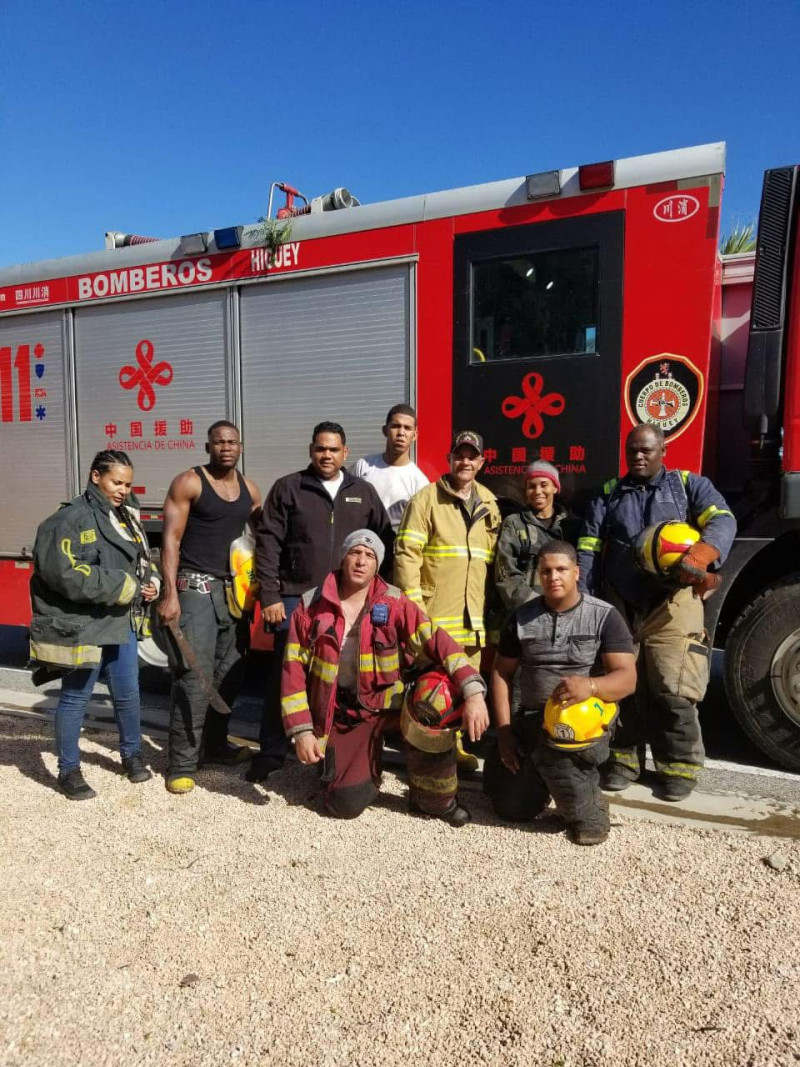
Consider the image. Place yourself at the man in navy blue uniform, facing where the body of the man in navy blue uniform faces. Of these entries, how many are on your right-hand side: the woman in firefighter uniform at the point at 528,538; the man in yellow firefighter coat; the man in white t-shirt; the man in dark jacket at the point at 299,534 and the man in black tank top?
5

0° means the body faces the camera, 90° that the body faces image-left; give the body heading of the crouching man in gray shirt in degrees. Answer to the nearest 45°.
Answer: approximately 0°

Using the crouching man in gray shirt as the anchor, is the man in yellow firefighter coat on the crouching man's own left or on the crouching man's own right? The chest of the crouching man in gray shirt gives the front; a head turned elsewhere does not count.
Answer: on the crouching man's own right

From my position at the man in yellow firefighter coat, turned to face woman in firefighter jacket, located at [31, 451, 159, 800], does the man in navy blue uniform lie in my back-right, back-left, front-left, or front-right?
back-left

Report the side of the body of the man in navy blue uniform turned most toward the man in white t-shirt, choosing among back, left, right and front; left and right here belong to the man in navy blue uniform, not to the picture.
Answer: right

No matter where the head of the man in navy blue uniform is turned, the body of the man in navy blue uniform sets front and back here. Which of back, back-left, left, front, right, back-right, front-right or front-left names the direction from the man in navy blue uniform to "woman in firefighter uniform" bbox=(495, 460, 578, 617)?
right

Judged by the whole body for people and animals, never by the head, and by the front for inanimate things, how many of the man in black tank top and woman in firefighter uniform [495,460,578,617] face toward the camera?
2
